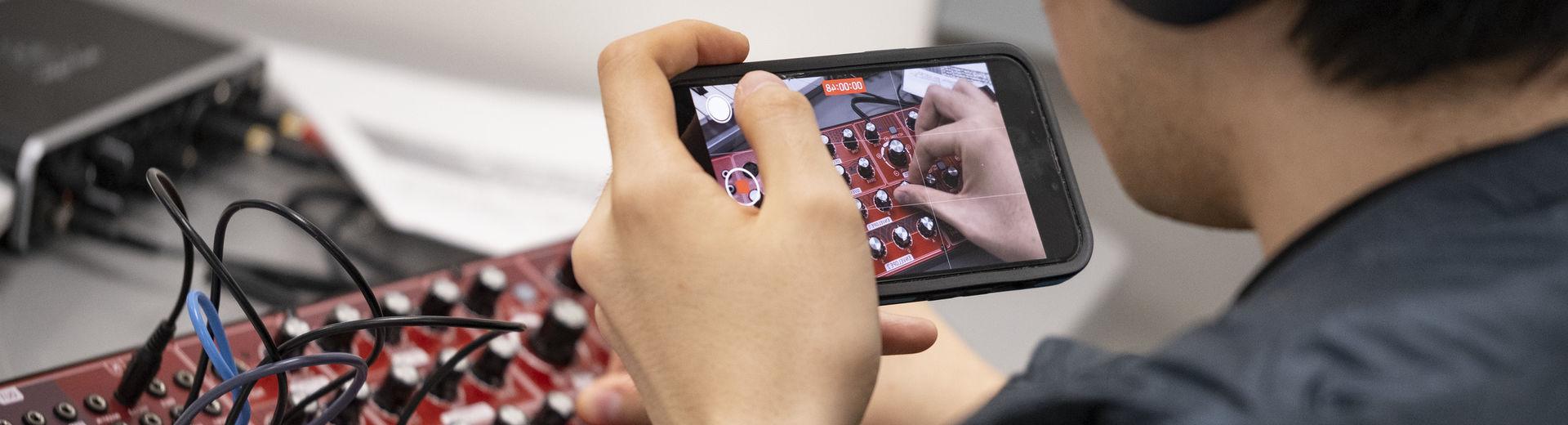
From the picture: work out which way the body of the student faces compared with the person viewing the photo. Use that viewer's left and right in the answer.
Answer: facing away from the viewer and to the left of the viewer

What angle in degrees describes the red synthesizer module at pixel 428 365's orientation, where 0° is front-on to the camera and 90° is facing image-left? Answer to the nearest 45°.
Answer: approximately 315°

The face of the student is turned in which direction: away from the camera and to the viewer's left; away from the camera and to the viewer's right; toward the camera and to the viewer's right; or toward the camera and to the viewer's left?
away from the camera and to the viewer's left
